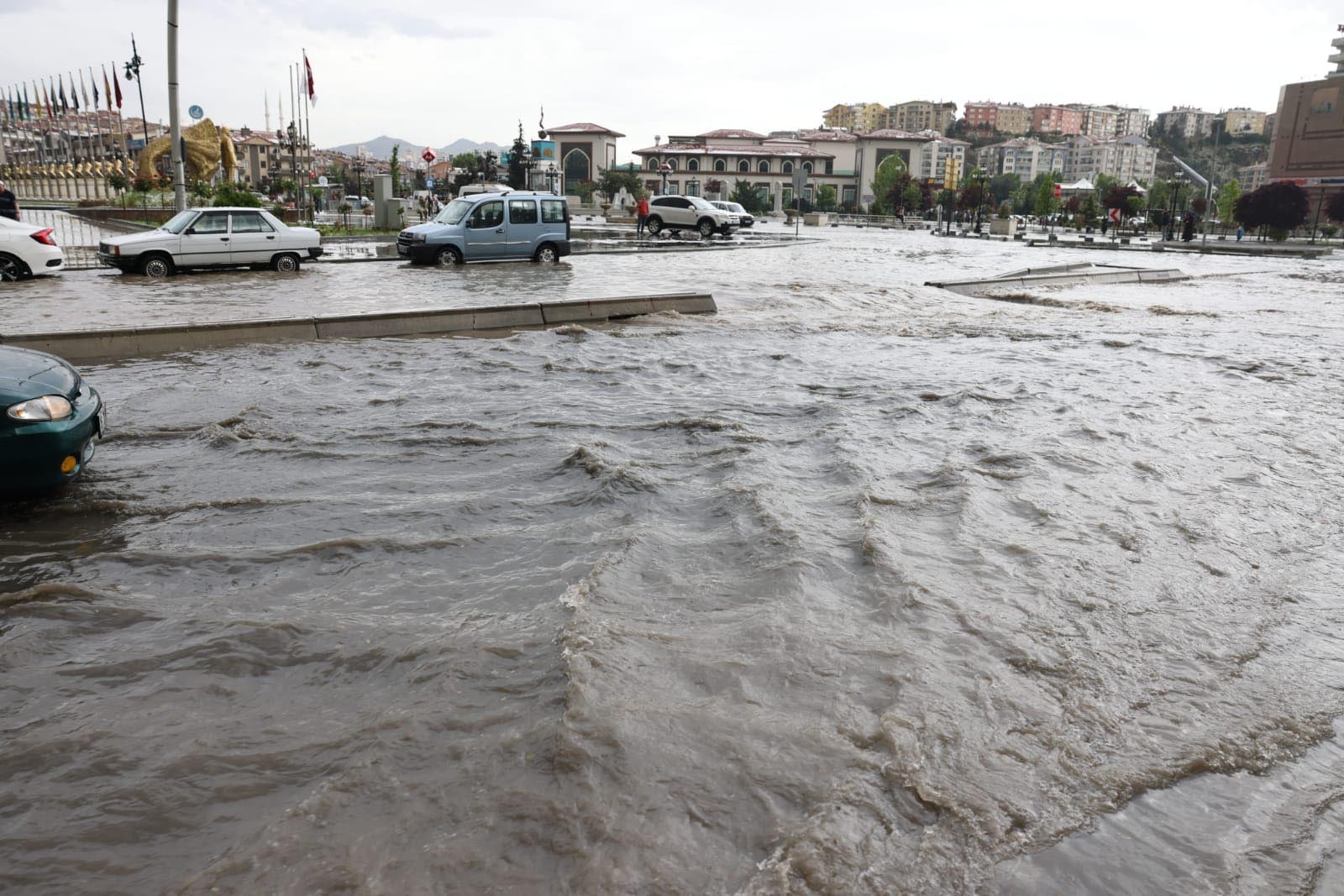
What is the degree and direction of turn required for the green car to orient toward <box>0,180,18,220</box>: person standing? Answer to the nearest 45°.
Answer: approximately 90° to its left

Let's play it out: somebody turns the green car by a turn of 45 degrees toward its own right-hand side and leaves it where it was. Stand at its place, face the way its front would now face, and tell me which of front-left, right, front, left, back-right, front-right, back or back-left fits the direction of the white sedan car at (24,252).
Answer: back-left

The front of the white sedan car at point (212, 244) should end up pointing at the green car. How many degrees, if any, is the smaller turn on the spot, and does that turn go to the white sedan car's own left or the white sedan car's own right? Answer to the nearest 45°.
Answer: approximately 90° to the white sedan car's own left

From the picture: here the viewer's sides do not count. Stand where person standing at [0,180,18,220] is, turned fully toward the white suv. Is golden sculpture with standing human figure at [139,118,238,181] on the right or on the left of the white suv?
left

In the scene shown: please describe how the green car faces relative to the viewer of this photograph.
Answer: facing to the right of the viewer

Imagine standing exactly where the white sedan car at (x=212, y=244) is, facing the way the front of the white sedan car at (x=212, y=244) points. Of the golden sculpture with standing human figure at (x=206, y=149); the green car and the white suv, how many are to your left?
1

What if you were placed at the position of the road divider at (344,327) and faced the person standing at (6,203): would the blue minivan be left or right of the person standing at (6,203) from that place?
right

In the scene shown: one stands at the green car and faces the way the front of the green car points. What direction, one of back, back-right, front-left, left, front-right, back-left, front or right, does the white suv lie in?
front-left

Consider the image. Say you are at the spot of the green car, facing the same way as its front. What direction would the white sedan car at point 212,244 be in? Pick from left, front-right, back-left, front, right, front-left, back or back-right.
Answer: left

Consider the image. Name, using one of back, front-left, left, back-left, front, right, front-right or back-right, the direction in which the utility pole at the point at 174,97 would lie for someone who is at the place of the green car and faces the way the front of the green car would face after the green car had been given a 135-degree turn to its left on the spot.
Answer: front-right

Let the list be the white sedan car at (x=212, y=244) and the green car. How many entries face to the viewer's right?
1
